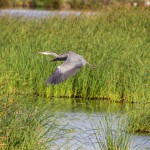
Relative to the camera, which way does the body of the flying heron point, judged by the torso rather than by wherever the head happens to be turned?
to the viewer's left
